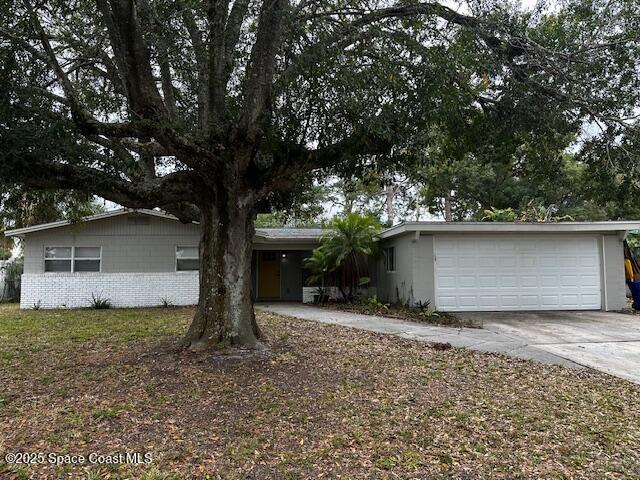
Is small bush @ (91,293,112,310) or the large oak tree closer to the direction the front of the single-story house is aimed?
the large oak tree

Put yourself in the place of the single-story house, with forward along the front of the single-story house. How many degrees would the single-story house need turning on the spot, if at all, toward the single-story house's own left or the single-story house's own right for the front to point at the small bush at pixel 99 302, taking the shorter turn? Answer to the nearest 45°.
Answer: approximately 90° to the single-story house's own right

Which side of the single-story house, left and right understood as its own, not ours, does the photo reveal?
front

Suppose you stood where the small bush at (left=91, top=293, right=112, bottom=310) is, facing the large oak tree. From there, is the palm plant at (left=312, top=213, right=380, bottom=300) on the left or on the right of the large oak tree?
left

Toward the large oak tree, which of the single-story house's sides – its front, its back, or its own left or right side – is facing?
front
